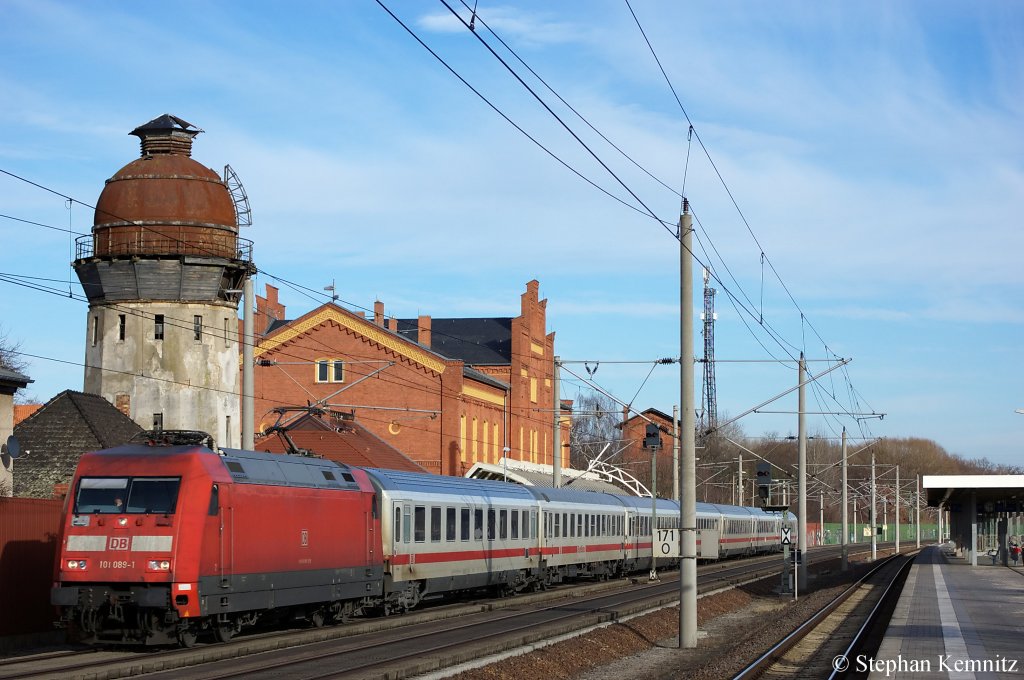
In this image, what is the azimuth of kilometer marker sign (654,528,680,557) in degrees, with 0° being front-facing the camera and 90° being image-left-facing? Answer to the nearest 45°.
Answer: approximately 0°

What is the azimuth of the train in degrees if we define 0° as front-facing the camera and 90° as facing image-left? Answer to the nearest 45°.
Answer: approximately 45°

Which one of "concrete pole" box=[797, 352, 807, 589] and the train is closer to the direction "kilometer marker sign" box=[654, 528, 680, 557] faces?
the train
